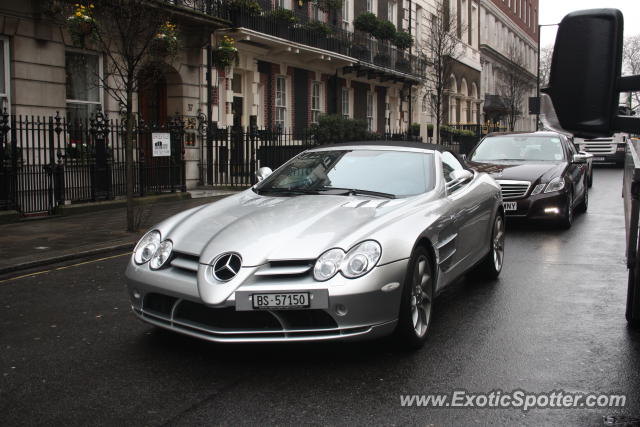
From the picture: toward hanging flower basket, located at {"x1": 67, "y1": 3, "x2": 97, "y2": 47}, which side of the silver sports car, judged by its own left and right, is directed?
right

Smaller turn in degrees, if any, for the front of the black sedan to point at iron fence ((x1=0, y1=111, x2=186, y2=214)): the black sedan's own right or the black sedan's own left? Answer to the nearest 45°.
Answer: approximately 45° to the black sedan's own right

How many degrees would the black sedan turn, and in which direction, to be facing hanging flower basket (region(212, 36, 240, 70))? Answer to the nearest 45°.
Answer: approximately 90° to its right

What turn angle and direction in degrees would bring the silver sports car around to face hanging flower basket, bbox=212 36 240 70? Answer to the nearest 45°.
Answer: approximately 135° to its right

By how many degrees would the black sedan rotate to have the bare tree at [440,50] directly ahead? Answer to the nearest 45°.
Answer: approximately 135° to its right

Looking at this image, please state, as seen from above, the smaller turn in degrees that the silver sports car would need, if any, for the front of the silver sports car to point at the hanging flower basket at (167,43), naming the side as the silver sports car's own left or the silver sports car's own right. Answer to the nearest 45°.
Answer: approximately 135° to the silver sports car's own right

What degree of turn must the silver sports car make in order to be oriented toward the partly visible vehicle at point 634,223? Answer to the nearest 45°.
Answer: approximately 135° to its left

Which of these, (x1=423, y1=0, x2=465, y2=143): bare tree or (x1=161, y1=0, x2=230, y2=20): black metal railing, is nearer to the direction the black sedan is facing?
the black metal railing

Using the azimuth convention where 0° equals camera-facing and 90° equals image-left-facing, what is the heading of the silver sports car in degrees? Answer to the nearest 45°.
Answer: approximately 45°

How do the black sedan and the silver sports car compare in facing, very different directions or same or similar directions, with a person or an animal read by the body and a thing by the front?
same or similar directions

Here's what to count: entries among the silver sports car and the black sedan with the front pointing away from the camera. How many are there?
0

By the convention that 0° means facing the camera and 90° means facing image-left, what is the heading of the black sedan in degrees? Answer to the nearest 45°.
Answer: approximately 45°

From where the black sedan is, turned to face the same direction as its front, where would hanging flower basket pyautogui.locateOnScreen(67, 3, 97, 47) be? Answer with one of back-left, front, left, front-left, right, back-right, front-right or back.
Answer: front-right

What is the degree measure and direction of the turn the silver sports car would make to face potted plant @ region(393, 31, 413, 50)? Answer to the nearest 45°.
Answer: approximately 135° to its right

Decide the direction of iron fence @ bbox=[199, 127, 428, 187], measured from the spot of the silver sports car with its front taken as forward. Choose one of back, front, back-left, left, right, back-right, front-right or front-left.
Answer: back-right
